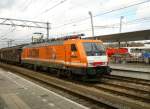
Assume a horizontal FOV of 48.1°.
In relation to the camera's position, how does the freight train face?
facing the viewer and to the right of the viewer
